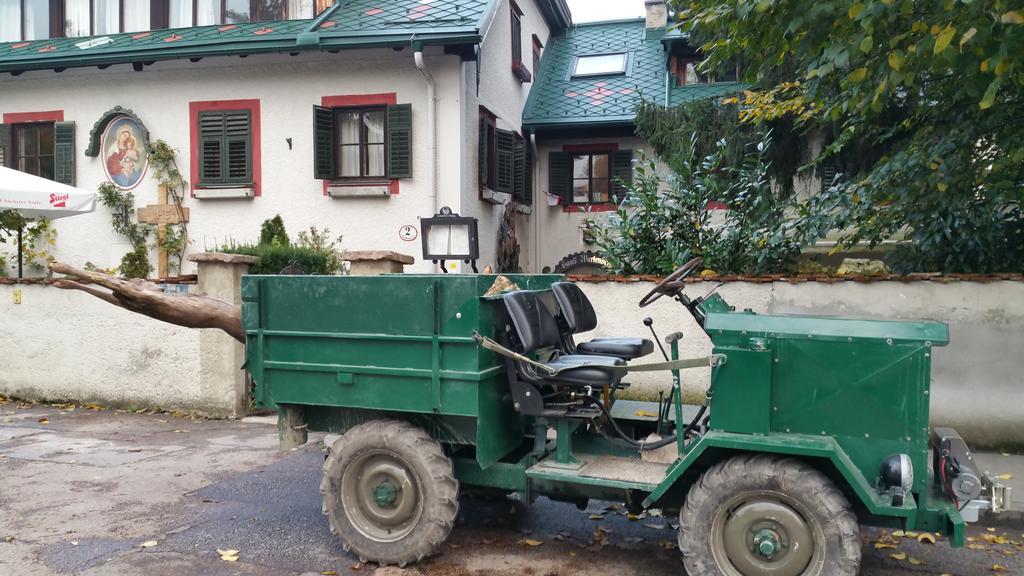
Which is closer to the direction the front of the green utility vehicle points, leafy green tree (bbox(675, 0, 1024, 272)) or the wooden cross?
the leafy green tree

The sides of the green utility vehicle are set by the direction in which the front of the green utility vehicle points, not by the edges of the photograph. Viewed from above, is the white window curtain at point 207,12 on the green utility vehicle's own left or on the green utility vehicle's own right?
on the green utility vehicle's own left

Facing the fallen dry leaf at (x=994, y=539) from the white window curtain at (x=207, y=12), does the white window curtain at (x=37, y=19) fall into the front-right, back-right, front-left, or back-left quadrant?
back-right

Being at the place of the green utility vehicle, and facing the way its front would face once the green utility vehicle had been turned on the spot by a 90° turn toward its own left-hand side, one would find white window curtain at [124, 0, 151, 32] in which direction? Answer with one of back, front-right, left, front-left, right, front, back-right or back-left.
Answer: front-left

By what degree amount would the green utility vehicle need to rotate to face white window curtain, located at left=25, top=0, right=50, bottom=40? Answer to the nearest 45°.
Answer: approximately 135° to its left

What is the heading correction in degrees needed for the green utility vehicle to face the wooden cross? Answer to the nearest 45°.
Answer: approximately 135° to its left

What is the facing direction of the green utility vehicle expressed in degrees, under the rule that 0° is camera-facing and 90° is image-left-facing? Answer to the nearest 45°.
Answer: approximately 270°

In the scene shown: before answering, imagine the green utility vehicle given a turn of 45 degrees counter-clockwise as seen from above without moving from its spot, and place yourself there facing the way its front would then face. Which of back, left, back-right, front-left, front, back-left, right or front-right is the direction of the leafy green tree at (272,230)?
left

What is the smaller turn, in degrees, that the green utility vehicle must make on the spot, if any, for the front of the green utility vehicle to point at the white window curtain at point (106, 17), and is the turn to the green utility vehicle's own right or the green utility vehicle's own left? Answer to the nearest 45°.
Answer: approximately 135° to the green utility vehicle's own left

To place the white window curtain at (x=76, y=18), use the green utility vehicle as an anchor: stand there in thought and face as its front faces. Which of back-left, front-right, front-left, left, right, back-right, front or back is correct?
back-left

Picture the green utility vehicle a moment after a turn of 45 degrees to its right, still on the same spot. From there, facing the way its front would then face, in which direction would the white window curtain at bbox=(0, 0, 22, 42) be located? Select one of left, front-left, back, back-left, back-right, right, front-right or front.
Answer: back

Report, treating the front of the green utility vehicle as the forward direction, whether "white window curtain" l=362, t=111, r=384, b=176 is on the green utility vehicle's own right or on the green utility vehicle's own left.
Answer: on the green utility vehicle's own left

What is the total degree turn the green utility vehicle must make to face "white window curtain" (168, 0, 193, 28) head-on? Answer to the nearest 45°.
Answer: approximately 135° to its left
